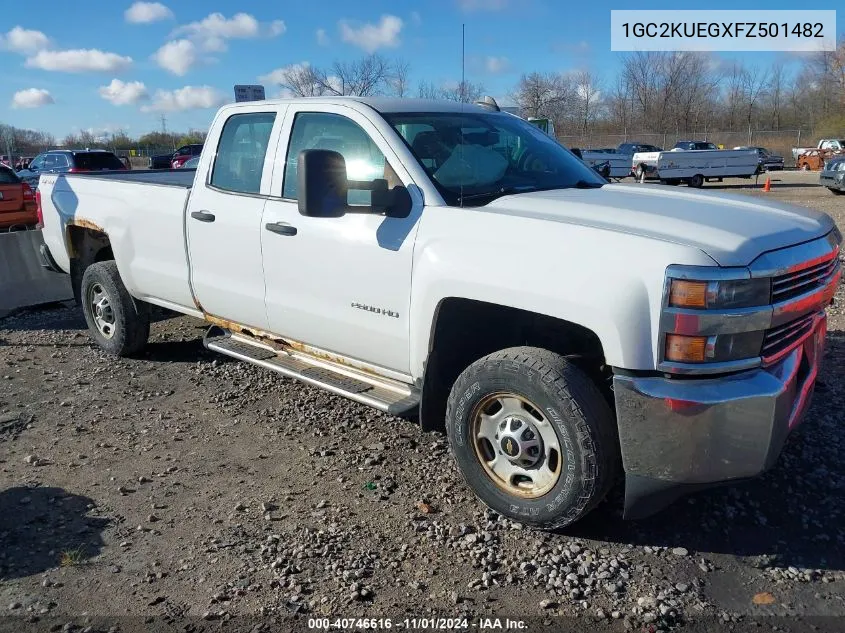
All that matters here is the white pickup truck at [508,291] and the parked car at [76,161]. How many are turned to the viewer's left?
1

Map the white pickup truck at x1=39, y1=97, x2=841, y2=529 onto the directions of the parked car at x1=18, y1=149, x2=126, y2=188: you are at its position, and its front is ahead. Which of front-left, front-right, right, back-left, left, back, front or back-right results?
left

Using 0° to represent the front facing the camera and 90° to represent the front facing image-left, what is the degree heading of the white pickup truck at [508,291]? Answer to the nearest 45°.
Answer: approximately 315°

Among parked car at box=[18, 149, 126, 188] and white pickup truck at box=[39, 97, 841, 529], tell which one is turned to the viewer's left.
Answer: the parked car

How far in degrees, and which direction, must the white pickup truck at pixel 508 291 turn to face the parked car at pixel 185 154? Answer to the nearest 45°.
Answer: approximately 135° to its left

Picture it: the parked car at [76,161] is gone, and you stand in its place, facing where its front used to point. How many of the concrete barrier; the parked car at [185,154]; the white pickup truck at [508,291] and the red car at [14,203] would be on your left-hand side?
3

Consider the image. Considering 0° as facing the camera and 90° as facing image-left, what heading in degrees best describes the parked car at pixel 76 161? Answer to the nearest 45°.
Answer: approximately 90°

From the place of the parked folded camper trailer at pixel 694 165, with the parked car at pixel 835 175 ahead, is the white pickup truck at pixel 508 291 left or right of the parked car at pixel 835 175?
right

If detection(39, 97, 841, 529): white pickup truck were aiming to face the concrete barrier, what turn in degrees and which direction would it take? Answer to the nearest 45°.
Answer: approximately 180°

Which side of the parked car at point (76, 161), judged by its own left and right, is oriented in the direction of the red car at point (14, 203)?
left

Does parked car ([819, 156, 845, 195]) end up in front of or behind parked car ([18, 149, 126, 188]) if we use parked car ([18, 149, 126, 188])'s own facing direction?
behind
